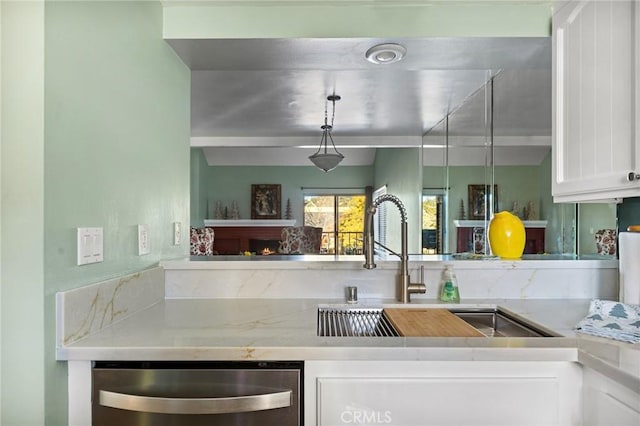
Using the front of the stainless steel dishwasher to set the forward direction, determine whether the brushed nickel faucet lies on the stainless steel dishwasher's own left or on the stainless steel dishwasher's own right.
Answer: on the stainless steel dishwasher's own left

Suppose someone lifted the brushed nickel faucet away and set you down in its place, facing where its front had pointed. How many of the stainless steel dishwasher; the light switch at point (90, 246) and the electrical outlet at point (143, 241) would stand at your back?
0

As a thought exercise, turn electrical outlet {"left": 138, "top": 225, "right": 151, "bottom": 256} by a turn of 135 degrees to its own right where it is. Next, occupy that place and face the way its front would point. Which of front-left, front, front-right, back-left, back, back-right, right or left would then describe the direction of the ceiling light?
back

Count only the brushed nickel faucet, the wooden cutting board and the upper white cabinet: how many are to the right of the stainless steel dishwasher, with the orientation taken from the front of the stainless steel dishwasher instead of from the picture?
0

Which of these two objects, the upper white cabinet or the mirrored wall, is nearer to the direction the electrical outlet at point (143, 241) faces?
the upper white cabinet

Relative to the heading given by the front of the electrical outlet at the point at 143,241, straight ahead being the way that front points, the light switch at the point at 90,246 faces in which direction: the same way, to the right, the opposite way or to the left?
the same way

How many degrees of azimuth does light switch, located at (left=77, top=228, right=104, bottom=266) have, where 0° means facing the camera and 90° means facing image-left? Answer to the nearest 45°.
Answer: approximately 315°

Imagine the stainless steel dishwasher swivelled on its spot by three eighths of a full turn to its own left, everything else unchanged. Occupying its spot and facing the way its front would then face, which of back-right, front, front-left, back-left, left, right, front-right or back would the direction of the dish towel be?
front-right

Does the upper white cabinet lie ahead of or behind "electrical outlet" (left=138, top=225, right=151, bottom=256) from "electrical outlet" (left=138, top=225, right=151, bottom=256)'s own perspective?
ahead

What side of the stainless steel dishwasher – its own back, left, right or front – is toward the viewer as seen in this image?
front

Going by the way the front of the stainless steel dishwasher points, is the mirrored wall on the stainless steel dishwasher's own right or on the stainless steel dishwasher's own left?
on the stainless steel dishwasher's own left
